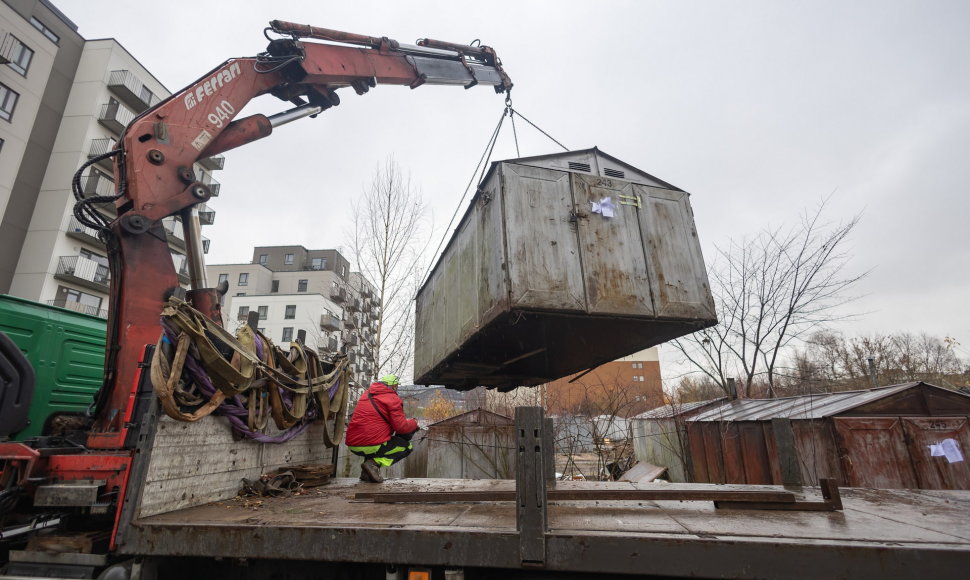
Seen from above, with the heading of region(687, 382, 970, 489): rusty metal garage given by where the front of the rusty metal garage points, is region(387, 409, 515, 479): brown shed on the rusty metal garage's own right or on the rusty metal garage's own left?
on the rusty metal garage's own right

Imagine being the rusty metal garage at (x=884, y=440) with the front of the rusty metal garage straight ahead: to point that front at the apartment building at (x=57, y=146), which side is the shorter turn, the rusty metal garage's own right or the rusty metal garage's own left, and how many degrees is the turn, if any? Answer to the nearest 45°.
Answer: approximately 135° to the rusty metal garage's own right

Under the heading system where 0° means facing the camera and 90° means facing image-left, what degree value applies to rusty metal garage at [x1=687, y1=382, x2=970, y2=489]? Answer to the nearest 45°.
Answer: approximately 315°

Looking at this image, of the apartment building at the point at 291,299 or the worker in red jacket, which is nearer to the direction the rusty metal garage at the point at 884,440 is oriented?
the worker in red jacket

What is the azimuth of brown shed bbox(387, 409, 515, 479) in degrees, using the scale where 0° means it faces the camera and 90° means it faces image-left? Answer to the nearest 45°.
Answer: approximately 0°

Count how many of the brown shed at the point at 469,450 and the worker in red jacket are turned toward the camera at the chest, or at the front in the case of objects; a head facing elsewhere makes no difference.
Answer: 1

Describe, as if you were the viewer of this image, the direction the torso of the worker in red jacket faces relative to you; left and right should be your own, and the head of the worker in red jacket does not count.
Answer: facing away from the viewer and to the right of the viewer
